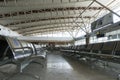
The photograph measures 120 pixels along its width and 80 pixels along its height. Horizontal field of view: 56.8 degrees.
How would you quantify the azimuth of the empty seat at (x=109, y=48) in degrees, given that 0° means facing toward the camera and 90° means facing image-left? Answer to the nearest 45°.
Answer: approximately 45°
